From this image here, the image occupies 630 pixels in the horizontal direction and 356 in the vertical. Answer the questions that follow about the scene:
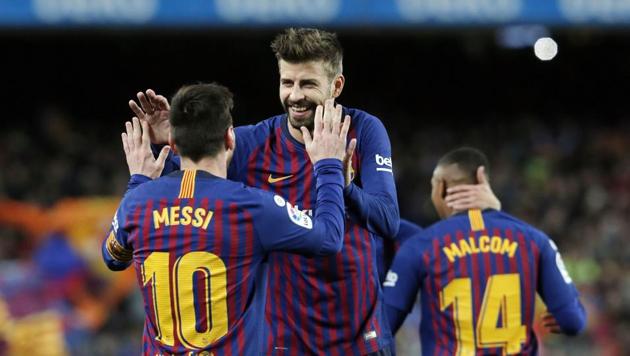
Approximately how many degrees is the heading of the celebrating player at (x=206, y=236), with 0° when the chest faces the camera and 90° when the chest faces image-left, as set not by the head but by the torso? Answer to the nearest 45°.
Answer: approximately 225°

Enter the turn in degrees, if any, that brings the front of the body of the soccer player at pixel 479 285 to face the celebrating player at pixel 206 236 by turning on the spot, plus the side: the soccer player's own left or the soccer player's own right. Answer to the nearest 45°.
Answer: approximately 135° to the soccer player's own left

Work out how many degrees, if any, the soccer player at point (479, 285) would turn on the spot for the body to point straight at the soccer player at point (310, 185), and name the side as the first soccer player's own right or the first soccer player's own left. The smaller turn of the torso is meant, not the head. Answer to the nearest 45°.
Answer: approximately 135° to the first soccer player's own left

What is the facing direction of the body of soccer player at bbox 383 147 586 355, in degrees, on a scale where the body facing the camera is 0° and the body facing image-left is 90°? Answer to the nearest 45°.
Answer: approximately 180°

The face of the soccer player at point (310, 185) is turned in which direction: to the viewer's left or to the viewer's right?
to the viewer's left
